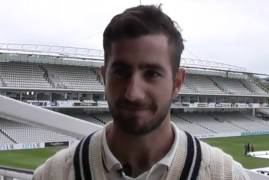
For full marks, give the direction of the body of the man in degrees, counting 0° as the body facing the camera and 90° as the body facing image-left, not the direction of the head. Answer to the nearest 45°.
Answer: approximately 0°

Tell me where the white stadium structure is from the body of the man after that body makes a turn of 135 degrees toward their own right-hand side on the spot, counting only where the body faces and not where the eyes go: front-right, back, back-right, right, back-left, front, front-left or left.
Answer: front-right
